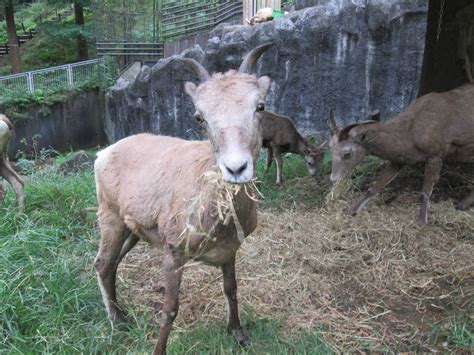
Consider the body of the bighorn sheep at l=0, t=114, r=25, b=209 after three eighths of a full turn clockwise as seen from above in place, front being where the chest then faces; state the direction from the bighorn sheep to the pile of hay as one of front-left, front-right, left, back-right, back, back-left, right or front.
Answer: right

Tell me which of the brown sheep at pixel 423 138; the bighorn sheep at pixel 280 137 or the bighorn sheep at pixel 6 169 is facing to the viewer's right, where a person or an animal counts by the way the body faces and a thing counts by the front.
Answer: the bighorn sheep at pixel 280 137

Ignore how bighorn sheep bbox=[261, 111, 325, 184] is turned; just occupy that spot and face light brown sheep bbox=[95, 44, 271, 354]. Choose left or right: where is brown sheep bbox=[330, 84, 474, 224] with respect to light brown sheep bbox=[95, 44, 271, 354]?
left

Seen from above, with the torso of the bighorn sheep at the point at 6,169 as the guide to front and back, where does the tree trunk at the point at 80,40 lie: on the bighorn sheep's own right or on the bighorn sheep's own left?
on the bighorn sheep's own right

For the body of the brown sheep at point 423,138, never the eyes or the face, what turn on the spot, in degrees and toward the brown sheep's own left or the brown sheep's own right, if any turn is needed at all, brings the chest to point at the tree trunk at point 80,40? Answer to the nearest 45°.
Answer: approximately 45° to the brown sheep's own right

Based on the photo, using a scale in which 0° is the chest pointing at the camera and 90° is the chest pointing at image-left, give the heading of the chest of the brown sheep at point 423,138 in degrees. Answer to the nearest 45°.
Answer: approximately 90°

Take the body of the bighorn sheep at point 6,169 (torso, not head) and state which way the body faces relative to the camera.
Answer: to the viewer's left

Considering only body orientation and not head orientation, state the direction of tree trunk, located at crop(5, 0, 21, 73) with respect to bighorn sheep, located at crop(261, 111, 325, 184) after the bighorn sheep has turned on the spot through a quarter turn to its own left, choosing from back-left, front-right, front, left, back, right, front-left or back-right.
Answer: front-left

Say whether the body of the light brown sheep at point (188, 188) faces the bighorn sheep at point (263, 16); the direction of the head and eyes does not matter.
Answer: no

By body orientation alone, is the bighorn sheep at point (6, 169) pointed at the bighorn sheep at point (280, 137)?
no

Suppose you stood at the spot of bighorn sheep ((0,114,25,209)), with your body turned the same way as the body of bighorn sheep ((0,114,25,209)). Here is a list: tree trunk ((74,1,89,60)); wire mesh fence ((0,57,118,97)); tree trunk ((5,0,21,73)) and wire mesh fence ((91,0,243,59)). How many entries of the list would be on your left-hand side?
0

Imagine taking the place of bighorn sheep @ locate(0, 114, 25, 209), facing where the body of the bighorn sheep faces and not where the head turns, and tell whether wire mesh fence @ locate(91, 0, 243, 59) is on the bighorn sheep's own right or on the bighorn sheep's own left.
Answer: on the bighorn sheep's own right

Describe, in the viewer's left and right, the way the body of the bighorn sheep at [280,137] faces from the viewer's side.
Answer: facing to the right of the viewer
